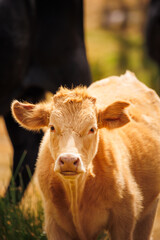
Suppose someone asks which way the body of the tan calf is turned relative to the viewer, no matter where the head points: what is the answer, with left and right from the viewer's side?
facing the viewer and to the left of the viewer
